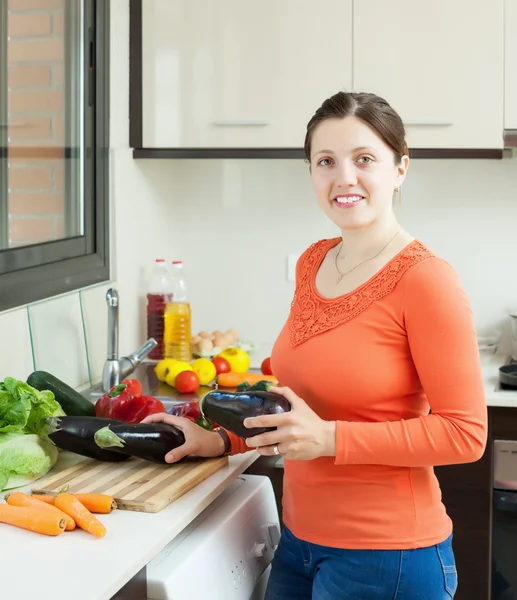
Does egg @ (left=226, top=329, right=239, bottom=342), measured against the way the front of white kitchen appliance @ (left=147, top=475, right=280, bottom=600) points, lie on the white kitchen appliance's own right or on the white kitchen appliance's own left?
on the white kitchen appliance's own left

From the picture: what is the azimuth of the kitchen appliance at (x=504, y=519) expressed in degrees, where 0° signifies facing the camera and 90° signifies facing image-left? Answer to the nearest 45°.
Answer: approximately 0°

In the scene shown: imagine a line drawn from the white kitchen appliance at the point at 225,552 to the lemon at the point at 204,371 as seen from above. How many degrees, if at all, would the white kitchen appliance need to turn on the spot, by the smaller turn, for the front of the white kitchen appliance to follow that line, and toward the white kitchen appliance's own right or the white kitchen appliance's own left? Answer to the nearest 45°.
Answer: approximately 135° to the white kitchen appliance's own left

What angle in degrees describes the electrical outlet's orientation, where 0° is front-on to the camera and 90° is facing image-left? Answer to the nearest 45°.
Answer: approximately 0°
